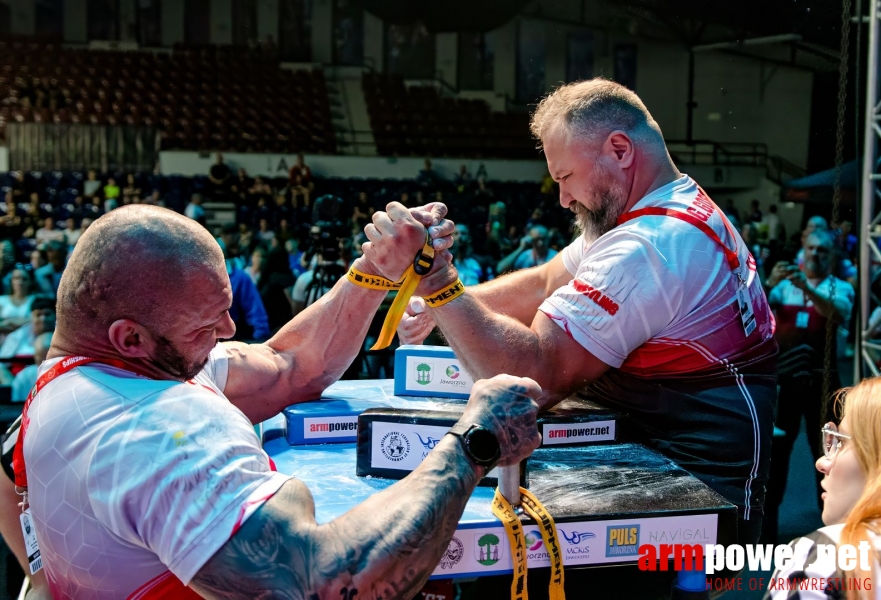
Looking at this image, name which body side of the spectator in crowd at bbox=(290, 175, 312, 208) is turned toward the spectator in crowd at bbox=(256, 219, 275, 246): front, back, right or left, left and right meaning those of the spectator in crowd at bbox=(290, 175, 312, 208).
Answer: front

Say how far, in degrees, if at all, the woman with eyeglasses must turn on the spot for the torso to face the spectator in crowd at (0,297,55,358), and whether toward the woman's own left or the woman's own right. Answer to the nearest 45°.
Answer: approximately 45° to the woman's own right

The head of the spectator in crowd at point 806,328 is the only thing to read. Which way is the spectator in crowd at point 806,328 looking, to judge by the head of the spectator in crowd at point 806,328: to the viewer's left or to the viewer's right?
to the viewer's left

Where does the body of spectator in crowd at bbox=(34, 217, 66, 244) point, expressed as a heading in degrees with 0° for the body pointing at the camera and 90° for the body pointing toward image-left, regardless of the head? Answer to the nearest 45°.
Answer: approximately 0°

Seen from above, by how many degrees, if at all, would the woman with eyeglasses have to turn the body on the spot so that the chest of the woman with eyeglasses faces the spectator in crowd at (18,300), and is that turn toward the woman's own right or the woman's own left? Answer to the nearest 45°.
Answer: approximately 45° to the woman's own right

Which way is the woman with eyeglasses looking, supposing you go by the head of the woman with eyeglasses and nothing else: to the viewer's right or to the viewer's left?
to the viewer's left

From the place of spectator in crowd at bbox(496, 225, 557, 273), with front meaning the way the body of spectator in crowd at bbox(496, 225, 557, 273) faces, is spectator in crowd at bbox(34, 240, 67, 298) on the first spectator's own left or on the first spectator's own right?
on the first spectator's own right

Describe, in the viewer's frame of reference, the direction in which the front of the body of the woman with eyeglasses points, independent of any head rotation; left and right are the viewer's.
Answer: facing to the left of the viewer

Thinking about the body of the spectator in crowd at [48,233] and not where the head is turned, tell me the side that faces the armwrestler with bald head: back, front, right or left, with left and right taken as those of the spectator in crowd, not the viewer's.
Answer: front
